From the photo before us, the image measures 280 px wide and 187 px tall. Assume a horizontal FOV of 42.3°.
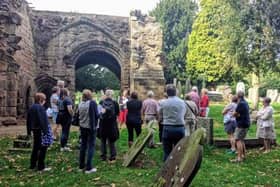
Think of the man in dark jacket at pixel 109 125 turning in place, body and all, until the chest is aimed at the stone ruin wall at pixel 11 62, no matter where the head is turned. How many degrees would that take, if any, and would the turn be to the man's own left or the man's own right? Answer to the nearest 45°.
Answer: approximately 45° to the man's own left

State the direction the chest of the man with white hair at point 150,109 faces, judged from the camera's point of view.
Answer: away from the camera

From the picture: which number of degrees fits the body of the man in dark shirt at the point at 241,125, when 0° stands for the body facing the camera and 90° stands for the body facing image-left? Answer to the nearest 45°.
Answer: approximately 90°

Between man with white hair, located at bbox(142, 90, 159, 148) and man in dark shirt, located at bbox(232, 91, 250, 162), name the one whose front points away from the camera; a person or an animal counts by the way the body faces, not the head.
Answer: the man with white hair

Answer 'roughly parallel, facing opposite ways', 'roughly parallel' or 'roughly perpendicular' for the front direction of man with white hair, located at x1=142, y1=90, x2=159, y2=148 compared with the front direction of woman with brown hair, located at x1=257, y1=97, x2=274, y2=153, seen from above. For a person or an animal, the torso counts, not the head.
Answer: roughly perpendicular

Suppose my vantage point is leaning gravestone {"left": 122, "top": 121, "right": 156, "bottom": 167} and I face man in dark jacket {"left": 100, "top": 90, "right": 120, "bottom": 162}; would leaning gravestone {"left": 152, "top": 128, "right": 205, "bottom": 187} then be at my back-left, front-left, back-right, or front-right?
back-left

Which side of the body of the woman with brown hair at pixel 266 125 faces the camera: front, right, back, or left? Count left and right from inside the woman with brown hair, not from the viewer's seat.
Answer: left

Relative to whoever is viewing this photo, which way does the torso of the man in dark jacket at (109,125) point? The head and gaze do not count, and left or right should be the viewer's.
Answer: facing away from the viewer

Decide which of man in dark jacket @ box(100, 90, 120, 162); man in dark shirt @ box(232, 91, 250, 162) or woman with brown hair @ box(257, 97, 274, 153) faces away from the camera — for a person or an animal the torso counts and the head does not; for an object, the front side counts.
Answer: man in dark jacket @ box(100, 90, 120, 162)

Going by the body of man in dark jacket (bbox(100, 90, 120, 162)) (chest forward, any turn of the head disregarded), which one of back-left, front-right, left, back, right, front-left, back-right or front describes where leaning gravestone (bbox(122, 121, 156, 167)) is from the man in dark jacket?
back-right

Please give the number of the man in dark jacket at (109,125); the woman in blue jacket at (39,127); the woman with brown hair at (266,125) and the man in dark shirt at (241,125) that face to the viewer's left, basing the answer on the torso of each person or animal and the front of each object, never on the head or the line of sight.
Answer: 2
